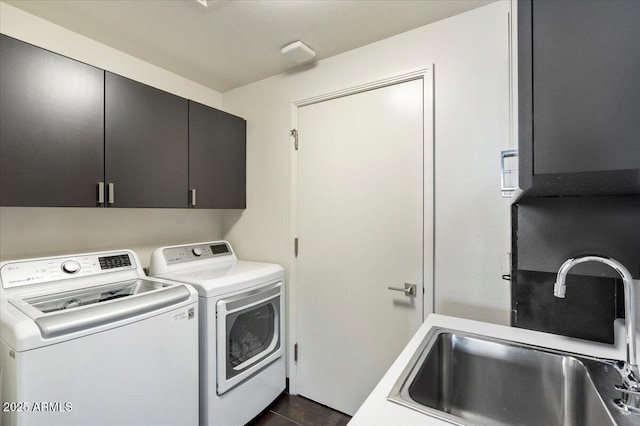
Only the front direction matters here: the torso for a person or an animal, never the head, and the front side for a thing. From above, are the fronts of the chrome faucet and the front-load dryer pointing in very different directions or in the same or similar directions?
very different directions

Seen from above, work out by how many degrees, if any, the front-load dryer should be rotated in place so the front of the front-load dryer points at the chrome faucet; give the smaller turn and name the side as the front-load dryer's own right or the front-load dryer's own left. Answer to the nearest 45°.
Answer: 0° — it already faces it

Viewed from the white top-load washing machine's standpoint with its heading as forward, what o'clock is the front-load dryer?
The front-load dryer is roughly at 10 o'clock from the white top-load washing machine.

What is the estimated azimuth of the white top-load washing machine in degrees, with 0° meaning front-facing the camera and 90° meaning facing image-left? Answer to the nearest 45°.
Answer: approximately 315°

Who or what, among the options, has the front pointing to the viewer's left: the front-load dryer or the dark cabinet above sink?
the dark cabinet above sink

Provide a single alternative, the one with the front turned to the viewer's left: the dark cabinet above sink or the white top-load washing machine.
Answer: the dark cabinet above sink

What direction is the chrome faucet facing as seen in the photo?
to the viewer's left

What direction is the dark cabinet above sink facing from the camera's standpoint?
to the viewer's left
